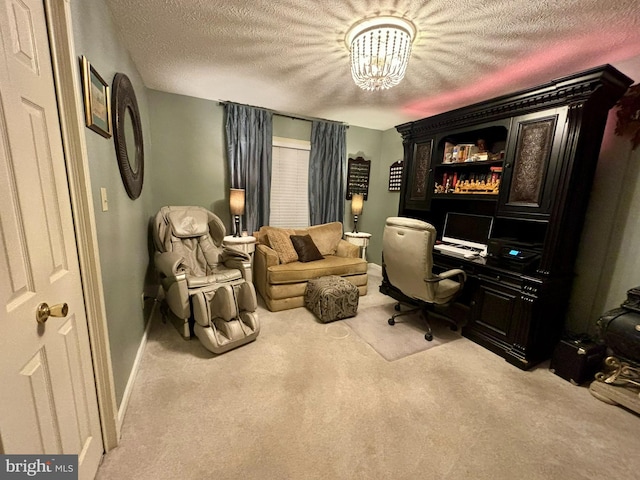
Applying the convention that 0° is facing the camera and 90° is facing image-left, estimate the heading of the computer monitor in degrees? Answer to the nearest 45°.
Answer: approximately 45°

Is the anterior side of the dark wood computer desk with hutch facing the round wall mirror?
yes

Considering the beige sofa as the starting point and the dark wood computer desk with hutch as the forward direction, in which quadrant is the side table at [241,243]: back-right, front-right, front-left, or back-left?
back-right

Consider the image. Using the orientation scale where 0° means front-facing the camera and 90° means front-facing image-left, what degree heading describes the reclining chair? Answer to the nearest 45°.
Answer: approximately 315°

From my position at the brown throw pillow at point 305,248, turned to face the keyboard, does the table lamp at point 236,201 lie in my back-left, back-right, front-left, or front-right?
back-right

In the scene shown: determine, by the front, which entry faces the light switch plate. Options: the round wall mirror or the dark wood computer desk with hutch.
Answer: the dark wood computer desk with hutch

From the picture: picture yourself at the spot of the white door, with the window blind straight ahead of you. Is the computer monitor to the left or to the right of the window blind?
right

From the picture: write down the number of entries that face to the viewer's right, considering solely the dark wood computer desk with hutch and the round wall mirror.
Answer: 1

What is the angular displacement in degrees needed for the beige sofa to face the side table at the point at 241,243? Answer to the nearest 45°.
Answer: approximately 135° to its right

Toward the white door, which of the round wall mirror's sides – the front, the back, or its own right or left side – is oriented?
right

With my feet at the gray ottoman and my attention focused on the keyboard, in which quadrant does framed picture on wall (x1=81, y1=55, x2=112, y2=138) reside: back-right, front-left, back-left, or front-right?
back-right

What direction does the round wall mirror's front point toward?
to the viewer's right

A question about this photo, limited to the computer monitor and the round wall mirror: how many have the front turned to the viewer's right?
1

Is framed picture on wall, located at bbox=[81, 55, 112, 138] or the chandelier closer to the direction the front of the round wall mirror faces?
the chandelier
